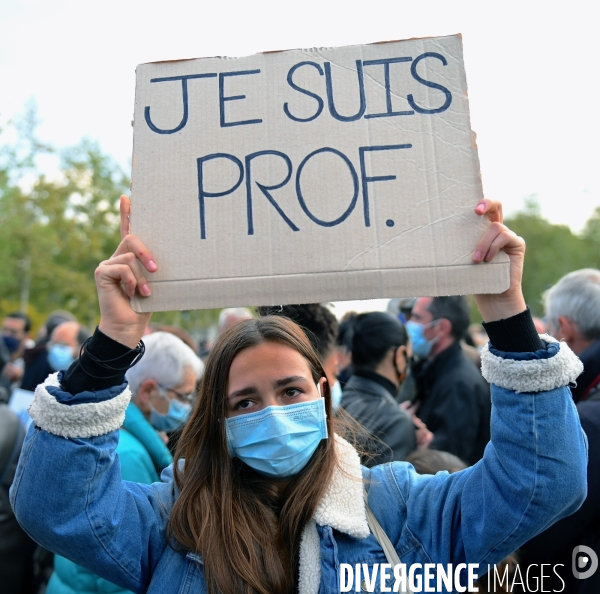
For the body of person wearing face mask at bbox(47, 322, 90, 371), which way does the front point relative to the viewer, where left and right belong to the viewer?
facing the viewer and to the left of the viewer

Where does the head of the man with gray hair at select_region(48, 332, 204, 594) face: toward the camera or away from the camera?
toward the camera

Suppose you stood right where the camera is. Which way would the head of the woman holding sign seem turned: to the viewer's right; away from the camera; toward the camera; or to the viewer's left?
toward the camera

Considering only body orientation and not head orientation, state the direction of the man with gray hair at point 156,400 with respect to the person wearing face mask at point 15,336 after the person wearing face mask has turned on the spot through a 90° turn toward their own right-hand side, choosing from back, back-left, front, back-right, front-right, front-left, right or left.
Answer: back-left

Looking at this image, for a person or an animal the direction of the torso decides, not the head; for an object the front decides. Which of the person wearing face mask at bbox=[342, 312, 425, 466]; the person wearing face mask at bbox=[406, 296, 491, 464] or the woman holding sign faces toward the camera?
the woman holding sign

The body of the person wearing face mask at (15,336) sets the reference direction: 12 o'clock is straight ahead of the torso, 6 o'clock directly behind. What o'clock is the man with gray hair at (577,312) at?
The man with gray hair is roughly at 10 o'clock from the person wearing face mask.

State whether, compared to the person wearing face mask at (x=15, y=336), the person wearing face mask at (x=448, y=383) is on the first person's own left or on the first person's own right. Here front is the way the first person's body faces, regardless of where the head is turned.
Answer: on the first person's own left

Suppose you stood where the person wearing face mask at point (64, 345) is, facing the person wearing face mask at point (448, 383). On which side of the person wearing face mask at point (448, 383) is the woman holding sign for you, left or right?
right

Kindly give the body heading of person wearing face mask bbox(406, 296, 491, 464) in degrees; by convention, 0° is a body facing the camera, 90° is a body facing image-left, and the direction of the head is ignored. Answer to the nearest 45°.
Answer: approximately 90°

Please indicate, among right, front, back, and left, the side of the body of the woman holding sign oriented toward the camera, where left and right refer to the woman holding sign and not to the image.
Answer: front

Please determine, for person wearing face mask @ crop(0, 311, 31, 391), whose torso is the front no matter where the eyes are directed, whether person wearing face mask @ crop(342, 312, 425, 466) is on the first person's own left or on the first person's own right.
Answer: on the first person's own left

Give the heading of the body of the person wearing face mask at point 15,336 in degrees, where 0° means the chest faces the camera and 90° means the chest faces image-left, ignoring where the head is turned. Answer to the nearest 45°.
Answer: approximately 45°

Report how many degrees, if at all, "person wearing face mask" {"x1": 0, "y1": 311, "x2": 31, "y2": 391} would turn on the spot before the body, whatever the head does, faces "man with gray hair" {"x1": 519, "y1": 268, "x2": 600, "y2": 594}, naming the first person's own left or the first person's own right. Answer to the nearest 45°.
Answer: approximately 45° to the first person's own left

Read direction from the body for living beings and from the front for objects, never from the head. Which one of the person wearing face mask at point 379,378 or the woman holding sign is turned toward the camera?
the woman holding sign
